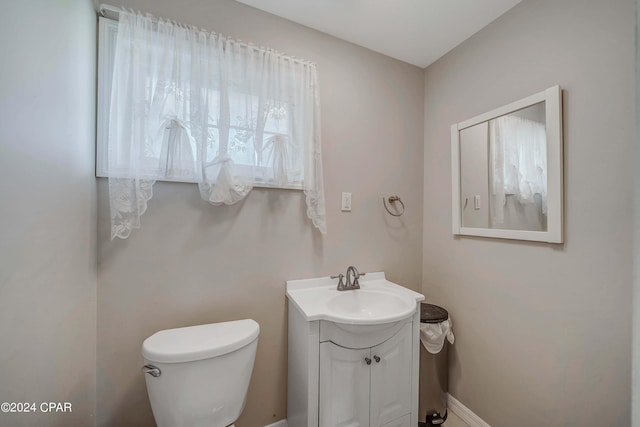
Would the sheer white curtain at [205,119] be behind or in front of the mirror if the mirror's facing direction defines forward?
in front

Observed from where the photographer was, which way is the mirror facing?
facing the viewer and to the left of the viewer

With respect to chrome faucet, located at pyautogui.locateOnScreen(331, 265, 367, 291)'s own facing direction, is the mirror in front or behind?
in front

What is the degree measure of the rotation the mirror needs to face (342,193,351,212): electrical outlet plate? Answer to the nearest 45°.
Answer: approximately 45° to its right

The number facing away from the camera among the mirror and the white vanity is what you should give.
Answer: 0

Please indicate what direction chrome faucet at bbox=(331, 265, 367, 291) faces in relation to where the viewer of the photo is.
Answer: facing the viewer and to the right of the viewer

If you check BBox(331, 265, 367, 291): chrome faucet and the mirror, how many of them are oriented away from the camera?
0
